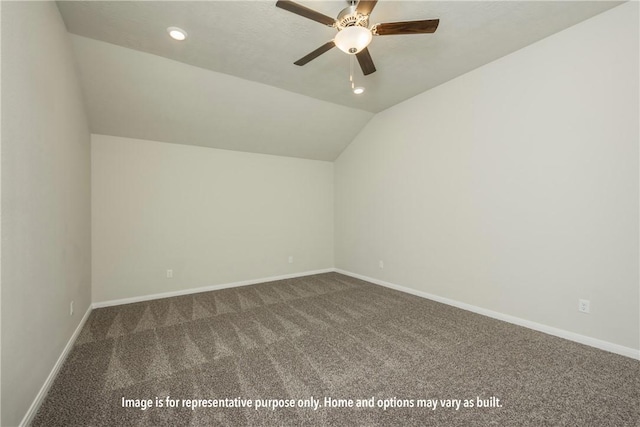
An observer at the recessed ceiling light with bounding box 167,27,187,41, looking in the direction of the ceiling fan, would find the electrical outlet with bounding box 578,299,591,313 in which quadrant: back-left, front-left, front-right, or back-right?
front-left

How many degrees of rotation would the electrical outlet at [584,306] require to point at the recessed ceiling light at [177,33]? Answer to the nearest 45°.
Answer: approximately 45° to its right

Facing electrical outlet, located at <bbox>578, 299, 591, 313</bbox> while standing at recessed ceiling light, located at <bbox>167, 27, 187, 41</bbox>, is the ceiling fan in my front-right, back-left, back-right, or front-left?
front-right
